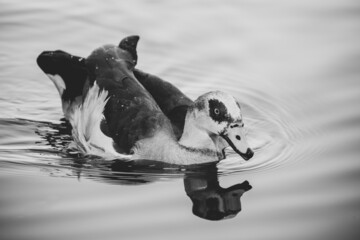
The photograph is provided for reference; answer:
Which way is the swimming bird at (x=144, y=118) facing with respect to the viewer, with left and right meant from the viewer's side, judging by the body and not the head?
facing the viewer and to the right of the viewer
